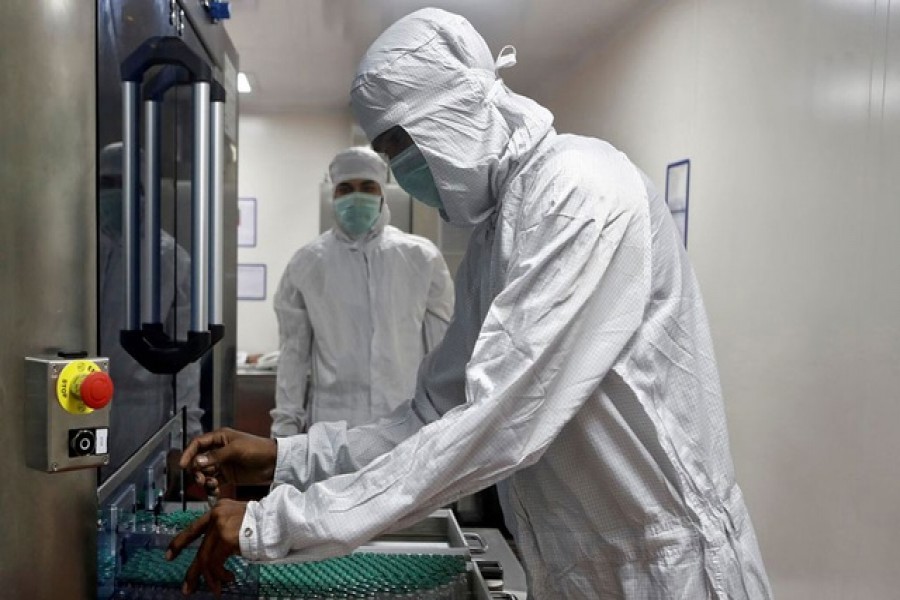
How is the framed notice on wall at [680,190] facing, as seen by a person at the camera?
facing the viewer and to the left of the viewer

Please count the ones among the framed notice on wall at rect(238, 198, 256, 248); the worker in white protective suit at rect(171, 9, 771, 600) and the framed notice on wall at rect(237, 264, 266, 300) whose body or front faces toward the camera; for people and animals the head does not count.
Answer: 2

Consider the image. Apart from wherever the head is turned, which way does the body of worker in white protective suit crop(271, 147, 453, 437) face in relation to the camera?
toward the camera

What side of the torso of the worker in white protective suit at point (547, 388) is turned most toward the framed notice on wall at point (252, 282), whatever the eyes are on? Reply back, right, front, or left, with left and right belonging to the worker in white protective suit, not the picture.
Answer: right

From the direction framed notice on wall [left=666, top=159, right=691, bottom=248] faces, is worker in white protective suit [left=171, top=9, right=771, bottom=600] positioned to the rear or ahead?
ahead

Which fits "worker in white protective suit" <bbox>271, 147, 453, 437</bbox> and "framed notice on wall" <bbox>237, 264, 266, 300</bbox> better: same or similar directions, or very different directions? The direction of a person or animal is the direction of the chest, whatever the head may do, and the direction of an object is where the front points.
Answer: same or similar directions

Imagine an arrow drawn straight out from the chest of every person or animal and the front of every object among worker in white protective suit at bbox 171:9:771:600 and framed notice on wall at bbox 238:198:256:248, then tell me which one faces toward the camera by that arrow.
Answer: the framed notice on wall

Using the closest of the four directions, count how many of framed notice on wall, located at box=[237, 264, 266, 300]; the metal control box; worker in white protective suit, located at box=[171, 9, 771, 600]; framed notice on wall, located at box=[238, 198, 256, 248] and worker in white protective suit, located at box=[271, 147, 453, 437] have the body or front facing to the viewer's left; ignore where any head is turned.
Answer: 1

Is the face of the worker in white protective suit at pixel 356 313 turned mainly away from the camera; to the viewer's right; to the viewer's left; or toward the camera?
toward the camera

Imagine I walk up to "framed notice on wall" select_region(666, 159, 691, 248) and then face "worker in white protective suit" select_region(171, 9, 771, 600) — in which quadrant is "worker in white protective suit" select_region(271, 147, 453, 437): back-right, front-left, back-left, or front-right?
front-right

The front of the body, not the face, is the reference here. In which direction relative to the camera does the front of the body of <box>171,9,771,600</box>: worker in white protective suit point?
to the viewer's left

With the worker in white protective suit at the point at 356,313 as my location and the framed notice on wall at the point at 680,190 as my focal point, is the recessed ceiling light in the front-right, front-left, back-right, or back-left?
back-left

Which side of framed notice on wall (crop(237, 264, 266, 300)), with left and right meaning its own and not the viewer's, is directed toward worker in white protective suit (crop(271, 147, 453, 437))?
front

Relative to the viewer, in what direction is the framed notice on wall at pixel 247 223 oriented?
toward the camera

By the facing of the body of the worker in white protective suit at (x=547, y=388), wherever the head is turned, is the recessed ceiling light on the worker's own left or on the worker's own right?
on the worker's own right

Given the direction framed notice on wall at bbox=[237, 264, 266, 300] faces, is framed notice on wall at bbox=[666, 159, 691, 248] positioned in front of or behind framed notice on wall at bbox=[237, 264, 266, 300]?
in front

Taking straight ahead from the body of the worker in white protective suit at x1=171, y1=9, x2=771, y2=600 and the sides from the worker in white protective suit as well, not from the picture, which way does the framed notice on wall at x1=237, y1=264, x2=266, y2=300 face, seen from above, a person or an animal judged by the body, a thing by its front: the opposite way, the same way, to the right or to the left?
to the left
